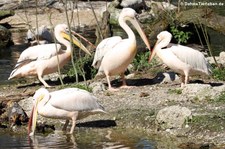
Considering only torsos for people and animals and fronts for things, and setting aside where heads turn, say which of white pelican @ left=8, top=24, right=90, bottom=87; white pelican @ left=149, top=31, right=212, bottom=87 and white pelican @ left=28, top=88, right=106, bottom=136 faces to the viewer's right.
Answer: white pelican @ left=8, top=24, right=90, bottom=87

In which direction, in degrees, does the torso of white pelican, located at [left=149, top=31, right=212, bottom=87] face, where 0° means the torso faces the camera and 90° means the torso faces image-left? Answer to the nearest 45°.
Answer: approximately 90°

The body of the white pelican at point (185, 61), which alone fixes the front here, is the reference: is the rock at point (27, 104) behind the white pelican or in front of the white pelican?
in front

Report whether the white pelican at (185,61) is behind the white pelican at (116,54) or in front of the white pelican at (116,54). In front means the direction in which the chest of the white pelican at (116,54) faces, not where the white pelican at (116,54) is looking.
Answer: in front

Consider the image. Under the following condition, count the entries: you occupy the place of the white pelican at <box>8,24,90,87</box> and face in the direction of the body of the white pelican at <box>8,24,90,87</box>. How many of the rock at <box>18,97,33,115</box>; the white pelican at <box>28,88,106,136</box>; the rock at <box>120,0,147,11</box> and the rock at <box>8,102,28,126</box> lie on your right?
3

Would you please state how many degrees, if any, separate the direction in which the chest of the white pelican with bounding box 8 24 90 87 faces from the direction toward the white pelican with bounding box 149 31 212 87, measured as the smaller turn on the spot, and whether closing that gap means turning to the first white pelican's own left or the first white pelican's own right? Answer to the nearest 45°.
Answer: approximately 45° to the first white pelican's own right

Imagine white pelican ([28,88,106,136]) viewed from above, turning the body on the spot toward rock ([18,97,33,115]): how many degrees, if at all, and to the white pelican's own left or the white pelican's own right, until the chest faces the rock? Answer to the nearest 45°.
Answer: approximately 45° to the white pelican's own right

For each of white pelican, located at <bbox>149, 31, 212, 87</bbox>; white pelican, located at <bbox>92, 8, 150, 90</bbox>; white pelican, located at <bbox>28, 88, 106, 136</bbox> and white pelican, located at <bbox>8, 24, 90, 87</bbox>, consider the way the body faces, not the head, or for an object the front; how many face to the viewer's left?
2

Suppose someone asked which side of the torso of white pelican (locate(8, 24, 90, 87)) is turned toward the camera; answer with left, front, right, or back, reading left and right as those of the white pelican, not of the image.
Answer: right

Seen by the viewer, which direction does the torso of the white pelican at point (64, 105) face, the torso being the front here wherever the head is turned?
to the viewer's left

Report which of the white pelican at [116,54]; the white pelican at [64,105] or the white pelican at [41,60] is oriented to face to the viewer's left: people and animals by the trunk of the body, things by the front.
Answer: the white pelican at [64,105]
